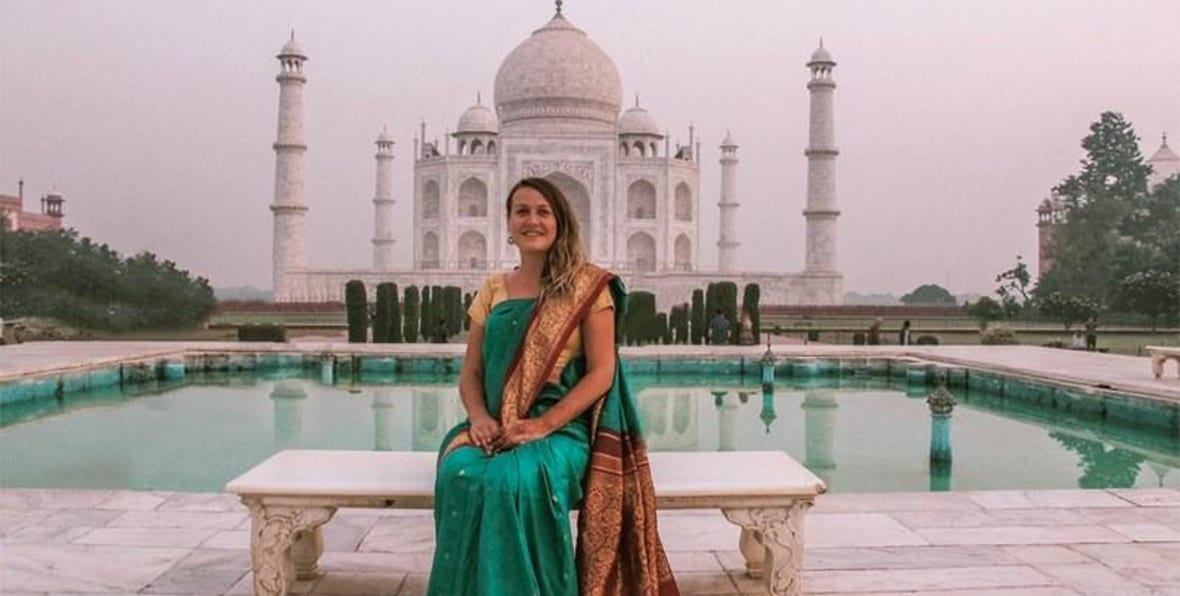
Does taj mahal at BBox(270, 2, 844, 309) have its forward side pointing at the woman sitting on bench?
yes

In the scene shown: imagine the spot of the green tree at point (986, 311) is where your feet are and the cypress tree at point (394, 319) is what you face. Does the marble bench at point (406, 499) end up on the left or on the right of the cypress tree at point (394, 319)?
left

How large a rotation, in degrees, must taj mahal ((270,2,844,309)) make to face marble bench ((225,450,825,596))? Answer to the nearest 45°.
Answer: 0° — it already faces it

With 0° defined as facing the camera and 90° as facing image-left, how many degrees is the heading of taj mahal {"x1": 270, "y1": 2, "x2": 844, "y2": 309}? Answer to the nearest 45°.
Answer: approximately 0°

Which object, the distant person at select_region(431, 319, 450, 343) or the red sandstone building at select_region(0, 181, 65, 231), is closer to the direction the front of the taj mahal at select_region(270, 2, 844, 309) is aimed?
the distant person

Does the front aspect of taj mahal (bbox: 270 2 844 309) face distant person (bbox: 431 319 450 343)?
yes

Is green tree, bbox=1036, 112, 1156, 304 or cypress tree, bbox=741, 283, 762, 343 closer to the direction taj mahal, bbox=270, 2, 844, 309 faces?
the cypress tree

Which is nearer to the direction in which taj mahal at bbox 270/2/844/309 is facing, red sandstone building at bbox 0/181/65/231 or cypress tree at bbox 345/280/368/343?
the cypress tree
